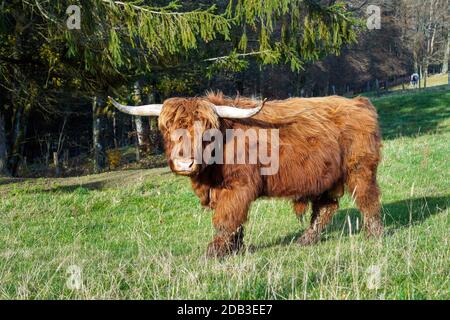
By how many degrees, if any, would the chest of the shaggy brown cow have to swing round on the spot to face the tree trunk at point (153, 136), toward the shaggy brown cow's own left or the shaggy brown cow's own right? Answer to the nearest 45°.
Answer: approximately 135° to the shaggy brown cow's own right

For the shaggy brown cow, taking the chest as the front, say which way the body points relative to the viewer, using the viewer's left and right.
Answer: facing the viewer and to the left of the viewer

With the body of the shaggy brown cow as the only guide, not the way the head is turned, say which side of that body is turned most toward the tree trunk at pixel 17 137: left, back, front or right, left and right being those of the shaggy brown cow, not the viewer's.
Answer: right
